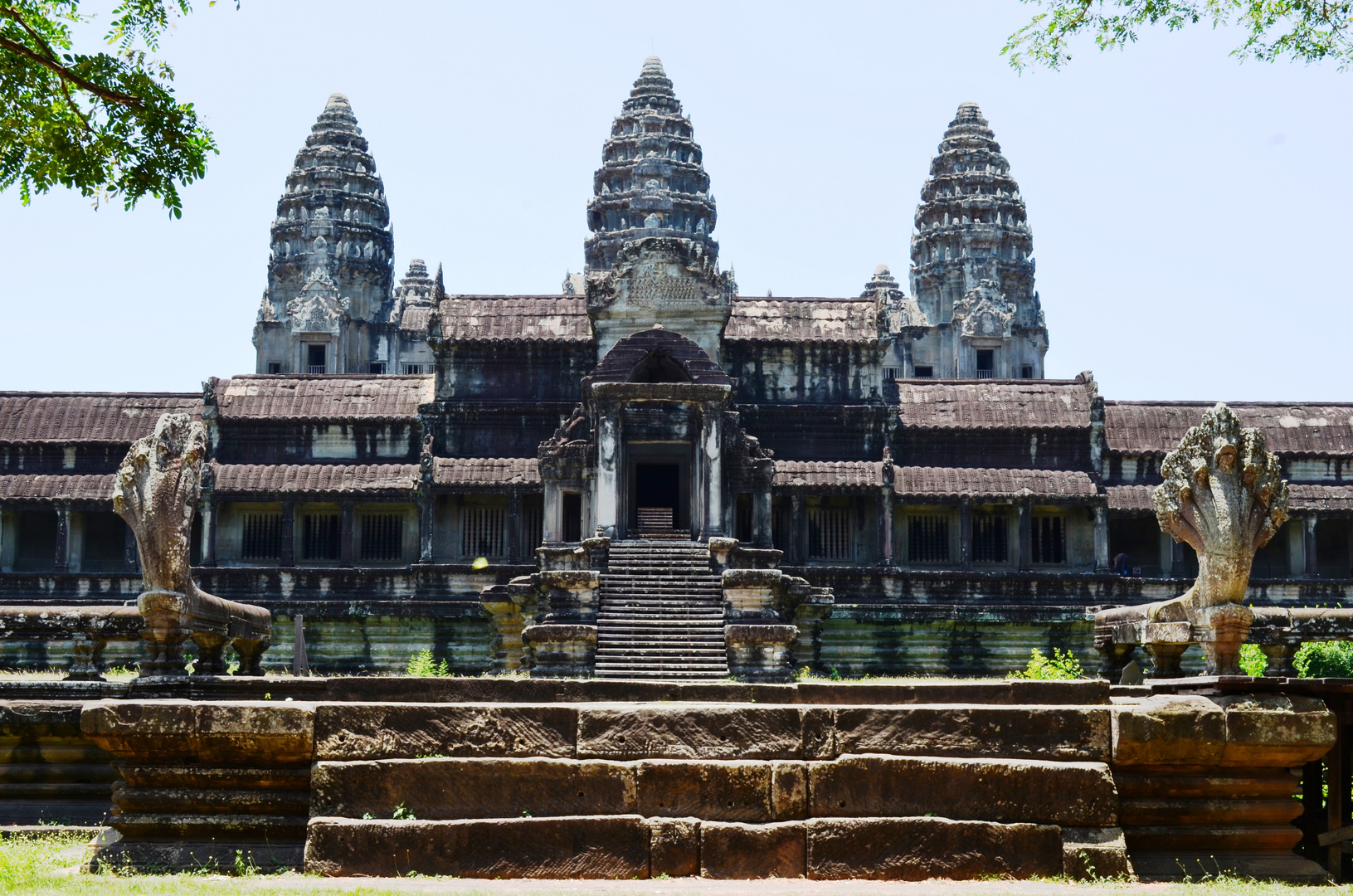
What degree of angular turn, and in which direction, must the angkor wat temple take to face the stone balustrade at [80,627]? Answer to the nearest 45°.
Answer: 0° — it already faces it

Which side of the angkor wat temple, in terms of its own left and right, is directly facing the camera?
front

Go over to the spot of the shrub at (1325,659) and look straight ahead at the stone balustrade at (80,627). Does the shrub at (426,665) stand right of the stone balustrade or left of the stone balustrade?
right

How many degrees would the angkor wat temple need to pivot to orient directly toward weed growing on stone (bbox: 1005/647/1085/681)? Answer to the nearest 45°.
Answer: approximately 45° to its left

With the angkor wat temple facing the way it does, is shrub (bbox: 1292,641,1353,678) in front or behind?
in front

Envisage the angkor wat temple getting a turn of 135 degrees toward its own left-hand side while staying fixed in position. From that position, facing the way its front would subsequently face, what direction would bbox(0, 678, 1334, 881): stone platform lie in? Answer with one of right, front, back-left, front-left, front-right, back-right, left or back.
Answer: back-right

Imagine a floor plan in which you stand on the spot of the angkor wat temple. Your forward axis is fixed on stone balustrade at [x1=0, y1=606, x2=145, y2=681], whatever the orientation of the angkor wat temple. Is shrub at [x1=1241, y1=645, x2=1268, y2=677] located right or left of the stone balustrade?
left

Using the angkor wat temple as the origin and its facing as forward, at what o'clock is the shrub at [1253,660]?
The shrub is roughly at 11 o'clock from the angkor wat temple.
